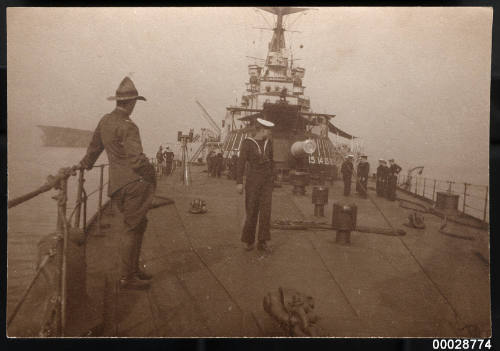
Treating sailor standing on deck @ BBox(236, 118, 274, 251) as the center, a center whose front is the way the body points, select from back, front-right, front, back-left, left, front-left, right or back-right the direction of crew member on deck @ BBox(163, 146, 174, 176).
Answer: back-right

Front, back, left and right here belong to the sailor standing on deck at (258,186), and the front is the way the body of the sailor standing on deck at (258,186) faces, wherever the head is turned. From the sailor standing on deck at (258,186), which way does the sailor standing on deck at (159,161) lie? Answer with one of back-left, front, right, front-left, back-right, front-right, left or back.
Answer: back-right

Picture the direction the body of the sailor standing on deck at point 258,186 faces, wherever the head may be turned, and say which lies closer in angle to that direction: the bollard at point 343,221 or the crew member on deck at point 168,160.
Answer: the bollard

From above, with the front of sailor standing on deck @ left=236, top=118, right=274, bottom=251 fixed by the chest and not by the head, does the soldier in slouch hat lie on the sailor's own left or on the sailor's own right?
on the sailor's own right

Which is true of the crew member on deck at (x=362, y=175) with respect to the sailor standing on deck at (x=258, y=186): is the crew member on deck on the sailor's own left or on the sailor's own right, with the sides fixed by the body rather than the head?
on the sailor's own left

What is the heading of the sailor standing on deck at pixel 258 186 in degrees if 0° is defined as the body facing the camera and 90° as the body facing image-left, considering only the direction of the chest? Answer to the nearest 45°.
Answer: approximately 315°

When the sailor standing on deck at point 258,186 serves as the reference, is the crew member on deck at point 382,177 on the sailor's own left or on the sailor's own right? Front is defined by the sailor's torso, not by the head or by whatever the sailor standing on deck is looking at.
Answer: on the sailor's own left
